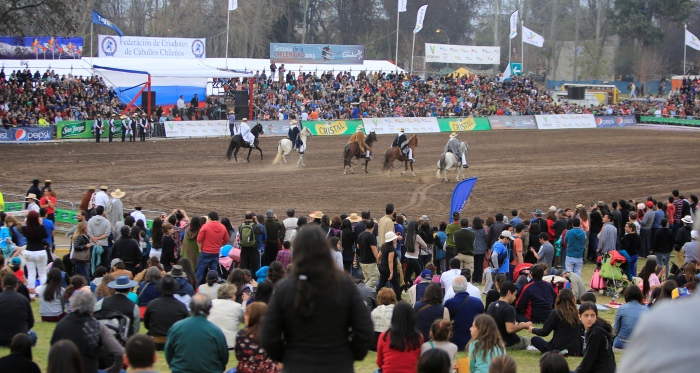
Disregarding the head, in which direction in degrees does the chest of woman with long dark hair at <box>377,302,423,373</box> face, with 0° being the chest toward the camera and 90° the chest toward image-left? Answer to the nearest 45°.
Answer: approximately 180°

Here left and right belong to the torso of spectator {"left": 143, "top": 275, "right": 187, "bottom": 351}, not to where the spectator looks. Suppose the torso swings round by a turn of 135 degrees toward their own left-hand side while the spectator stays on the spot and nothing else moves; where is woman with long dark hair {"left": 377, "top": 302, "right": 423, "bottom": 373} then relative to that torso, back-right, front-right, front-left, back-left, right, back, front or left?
left

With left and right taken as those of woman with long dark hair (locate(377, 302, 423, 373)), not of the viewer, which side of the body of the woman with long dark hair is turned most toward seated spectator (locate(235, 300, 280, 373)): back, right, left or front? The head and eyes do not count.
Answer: left

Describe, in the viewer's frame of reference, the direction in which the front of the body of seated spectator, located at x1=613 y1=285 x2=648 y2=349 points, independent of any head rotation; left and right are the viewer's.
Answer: facing away from the viewer and to the left of the viewer

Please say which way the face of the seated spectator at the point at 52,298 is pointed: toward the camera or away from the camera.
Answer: away from the camera

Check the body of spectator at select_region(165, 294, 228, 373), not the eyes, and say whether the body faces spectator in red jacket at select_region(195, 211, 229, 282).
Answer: yes

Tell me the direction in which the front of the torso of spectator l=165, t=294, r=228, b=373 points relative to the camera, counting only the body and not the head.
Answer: away from the camera
